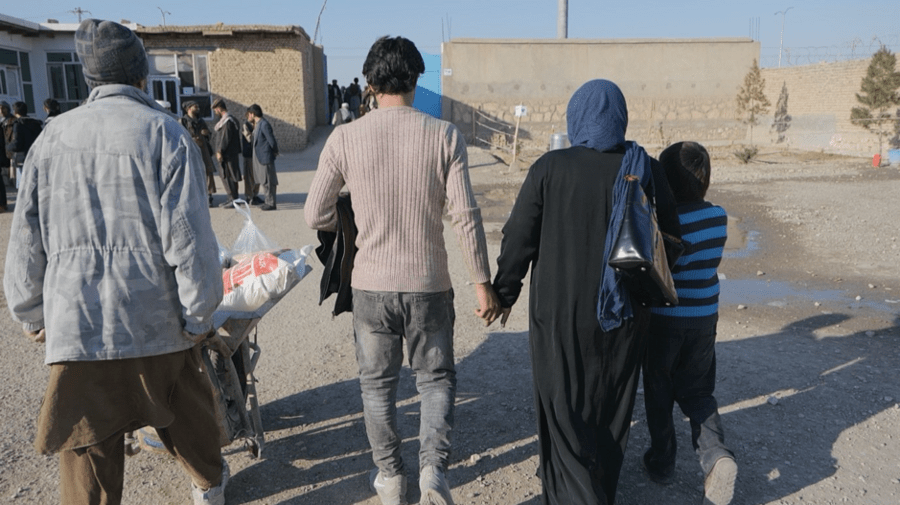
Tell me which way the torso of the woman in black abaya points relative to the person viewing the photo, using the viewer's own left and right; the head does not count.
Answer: facing away from the viewer

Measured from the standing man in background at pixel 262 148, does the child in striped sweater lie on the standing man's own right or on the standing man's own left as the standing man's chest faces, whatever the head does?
on the standing man's own left

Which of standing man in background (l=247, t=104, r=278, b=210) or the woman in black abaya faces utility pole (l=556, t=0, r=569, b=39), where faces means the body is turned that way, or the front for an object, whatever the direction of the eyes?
the woman in black abaya

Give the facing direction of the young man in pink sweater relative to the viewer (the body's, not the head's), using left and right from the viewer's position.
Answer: facing away from the viewer

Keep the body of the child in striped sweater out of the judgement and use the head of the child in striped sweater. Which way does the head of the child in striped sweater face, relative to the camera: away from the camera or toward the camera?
away from the camera

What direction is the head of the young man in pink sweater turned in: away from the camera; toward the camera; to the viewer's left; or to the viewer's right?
away from the camera

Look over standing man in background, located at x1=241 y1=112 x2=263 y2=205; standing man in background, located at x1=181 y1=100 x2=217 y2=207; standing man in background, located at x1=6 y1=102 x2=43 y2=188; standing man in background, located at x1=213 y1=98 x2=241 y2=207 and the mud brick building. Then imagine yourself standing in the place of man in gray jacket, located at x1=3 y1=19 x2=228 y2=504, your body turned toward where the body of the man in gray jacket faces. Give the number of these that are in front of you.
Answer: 5

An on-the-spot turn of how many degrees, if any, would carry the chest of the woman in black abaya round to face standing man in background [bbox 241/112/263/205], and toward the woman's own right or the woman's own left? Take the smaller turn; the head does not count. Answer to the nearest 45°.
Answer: approximately 45° to the woman's own left

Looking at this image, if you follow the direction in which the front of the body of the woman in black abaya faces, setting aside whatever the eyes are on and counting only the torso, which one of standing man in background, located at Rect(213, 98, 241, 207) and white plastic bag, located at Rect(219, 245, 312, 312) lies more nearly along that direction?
the standing man in background

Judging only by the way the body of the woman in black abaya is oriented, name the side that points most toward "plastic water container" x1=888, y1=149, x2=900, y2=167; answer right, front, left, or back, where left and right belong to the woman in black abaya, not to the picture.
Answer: front

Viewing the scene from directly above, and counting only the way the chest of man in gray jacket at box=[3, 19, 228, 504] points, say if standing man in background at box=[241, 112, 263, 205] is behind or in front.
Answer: in front

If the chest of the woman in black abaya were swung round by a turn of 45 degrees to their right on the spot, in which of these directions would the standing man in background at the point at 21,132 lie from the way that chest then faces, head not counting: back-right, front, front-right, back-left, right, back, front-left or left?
left

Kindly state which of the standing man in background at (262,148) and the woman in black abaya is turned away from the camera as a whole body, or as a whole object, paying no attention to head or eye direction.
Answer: the woman in black abaya

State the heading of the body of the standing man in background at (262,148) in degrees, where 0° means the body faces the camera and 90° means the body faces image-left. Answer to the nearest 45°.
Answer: approximately 90°

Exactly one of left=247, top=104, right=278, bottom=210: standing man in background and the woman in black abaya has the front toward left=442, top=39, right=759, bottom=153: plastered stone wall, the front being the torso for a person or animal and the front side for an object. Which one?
the woman in black abaya

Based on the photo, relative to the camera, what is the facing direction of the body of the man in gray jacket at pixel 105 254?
away from the camera
